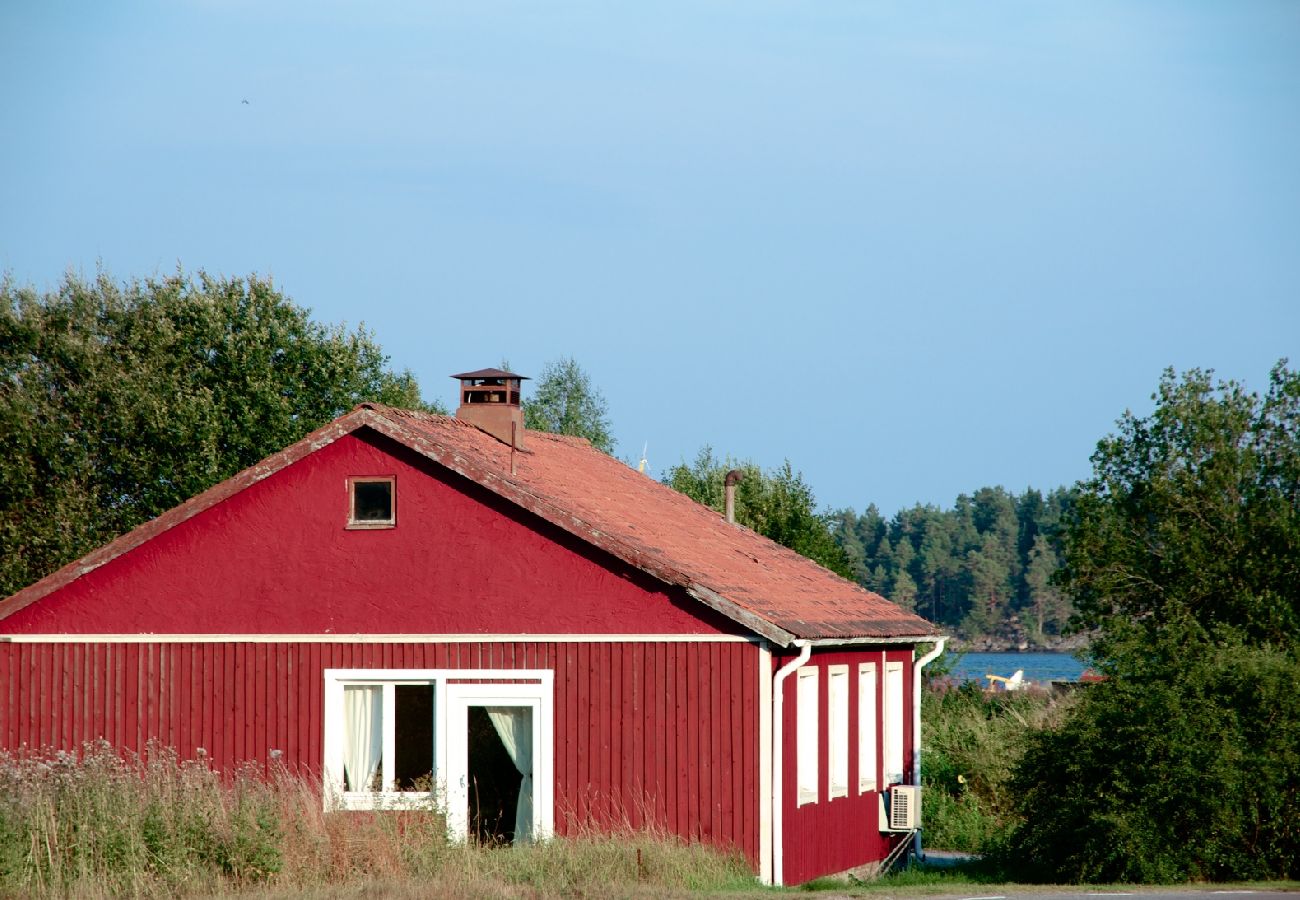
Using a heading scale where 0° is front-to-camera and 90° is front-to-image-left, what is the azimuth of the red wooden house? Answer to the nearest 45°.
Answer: approximately 0°

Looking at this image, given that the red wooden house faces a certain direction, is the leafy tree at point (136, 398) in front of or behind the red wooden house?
behind

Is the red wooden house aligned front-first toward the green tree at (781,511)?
no

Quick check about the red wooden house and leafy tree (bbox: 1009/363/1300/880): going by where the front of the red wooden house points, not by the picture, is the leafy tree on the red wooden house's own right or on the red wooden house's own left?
on the red wooden house's own left

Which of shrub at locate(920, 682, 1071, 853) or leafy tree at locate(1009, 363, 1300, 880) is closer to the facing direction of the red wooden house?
the leafy tree

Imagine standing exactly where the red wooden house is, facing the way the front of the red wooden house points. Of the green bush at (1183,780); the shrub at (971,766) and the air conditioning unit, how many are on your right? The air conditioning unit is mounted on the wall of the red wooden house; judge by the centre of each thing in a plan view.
0

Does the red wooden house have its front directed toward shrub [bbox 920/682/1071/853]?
no

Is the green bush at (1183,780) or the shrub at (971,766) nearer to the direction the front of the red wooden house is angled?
the green bush

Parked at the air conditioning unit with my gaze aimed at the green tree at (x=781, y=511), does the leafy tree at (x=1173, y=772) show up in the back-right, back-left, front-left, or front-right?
back-right

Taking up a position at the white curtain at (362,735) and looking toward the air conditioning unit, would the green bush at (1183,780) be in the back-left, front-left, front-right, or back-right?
front-right

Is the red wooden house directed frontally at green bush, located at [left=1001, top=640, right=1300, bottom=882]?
no

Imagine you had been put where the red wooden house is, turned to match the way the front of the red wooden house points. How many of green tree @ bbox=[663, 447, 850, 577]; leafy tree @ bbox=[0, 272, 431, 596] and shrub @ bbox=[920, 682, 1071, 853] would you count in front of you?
0
